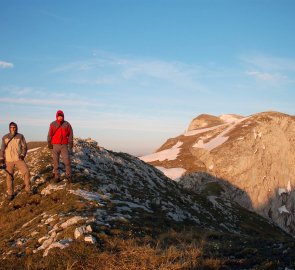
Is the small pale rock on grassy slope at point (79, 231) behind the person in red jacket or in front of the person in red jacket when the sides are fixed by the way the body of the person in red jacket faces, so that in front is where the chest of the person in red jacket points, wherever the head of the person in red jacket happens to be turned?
in front

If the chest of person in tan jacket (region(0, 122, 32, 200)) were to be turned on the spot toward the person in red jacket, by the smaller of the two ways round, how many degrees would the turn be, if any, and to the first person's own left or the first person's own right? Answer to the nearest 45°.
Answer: approximately 90° to the first person's own left

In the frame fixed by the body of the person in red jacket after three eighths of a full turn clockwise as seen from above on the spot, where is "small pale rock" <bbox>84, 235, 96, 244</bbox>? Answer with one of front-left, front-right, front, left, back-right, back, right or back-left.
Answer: back-left

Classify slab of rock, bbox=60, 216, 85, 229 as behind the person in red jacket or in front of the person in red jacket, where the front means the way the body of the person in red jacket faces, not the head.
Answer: in front

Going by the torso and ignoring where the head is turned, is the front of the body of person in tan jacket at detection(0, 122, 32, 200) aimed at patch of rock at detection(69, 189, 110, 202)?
no

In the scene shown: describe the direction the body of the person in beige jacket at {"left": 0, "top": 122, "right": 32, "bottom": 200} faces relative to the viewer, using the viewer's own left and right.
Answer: facing the viewer

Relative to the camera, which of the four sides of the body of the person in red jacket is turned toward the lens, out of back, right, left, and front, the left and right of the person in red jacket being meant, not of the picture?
front

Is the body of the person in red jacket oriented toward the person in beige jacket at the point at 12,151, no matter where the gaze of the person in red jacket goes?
no

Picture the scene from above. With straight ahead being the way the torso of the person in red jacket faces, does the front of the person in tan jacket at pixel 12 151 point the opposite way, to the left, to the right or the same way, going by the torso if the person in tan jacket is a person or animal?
the same way

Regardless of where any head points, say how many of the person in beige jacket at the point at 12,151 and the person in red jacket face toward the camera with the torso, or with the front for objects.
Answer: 2

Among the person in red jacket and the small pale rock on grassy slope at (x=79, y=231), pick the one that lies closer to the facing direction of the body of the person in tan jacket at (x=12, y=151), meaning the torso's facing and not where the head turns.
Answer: the small pale rock on grassy slope
